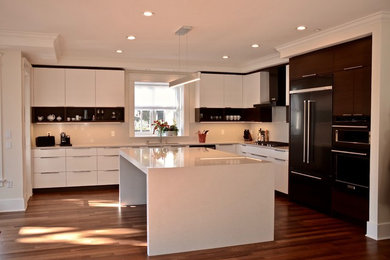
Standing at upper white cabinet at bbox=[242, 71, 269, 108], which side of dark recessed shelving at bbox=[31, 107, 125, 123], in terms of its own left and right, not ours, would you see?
left

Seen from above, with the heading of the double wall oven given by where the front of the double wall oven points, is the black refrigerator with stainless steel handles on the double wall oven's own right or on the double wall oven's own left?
on the double wall oven's own right

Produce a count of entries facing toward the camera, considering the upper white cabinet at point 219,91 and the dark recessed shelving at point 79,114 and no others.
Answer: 2

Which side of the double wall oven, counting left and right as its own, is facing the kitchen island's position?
front

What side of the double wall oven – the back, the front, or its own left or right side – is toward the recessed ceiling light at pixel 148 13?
front

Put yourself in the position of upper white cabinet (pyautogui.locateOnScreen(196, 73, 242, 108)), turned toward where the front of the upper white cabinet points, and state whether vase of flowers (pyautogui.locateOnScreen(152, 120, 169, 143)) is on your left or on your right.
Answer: on your right

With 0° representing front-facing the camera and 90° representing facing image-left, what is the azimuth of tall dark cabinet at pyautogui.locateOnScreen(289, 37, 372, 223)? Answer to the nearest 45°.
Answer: approximately 45°

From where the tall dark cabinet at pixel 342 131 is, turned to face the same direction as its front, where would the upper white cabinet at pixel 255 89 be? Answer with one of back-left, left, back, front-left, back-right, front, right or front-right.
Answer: right

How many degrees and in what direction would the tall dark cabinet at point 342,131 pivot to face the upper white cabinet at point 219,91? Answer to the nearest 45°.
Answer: approximately 90° to its right

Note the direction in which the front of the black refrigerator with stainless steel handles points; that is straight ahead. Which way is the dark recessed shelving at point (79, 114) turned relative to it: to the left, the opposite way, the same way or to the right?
to the left
